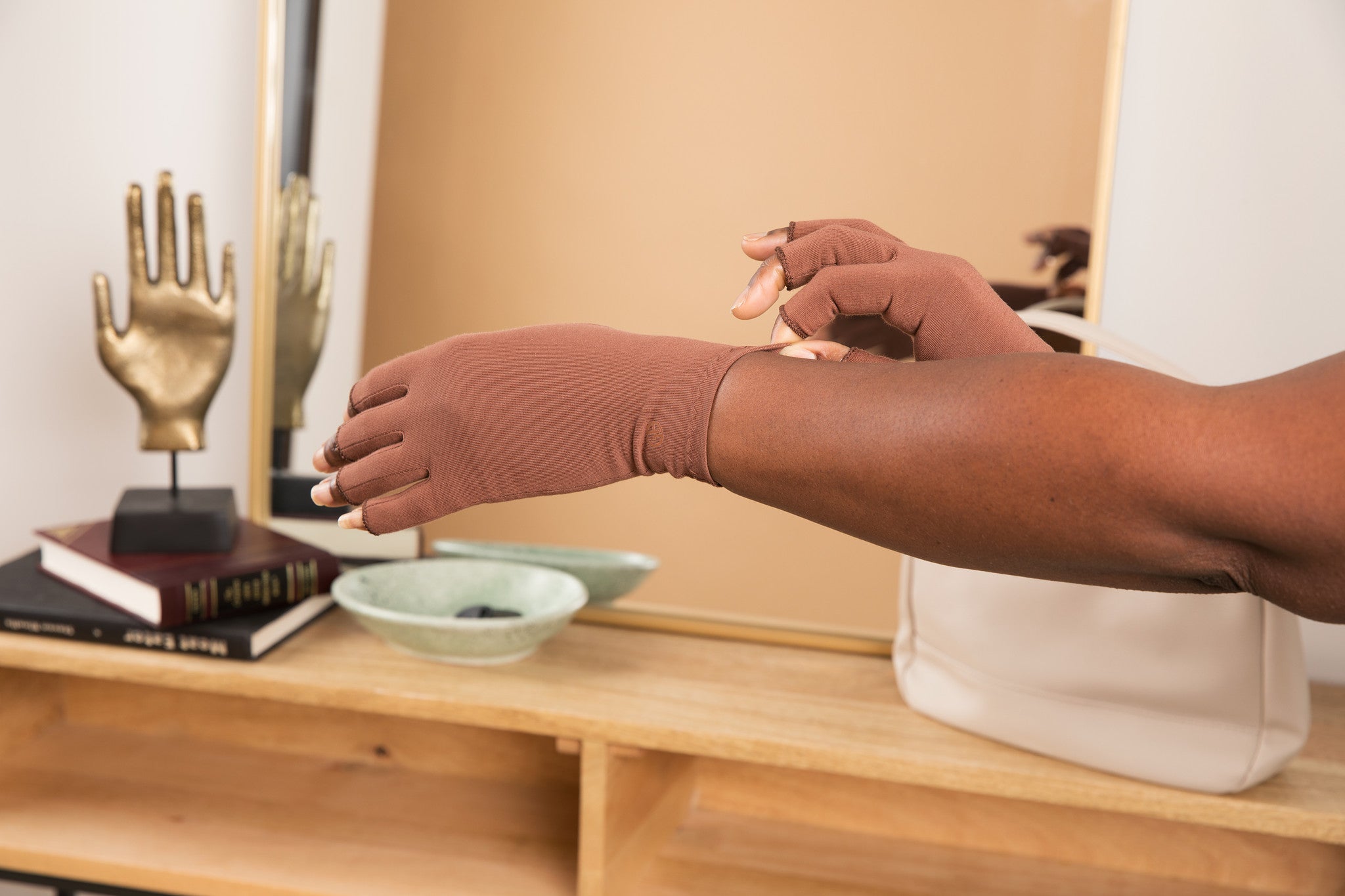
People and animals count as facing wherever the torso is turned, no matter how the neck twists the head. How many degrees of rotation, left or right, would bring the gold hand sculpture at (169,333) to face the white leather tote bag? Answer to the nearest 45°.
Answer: approximately 45° to its left

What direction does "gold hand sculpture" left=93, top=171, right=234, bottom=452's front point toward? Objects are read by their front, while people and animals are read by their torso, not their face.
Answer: toward the camera

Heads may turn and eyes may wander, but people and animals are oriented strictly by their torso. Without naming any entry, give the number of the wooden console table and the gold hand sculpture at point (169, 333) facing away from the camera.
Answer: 0
